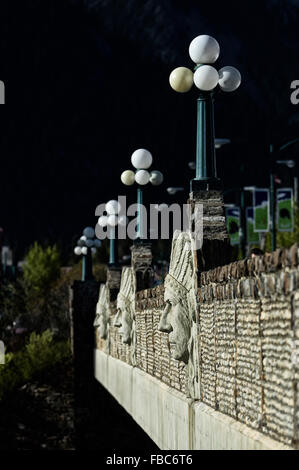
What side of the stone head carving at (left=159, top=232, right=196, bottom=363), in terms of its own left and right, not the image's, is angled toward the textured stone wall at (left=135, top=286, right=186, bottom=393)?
right

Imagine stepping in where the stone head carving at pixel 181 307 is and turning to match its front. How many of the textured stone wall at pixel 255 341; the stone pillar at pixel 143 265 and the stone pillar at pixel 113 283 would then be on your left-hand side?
1

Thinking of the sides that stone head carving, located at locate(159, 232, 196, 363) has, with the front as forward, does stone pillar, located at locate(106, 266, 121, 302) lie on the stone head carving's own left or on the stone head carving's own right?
on the stone head carving's own right

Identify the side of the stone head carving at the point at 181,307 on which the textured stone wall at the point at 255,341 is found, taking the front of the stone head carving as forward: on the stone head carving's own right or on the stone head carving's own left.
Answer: on the stone head carving's own left

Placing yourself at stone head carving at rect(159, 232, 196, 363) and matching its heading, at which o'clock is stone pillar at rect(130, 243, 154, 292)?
The stone pillar is roughly at 3 o'clock from the stone head carving.

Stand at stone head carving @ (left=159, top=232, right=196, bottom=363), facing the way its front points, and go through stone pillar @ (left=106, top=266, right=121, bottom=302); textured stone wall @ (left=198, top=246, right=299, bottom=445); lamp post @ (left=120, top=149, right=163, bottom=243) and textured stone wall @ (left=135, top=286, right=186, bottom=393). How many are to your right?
3

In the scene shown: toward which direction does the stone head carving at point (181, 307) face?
to the viewer's left
